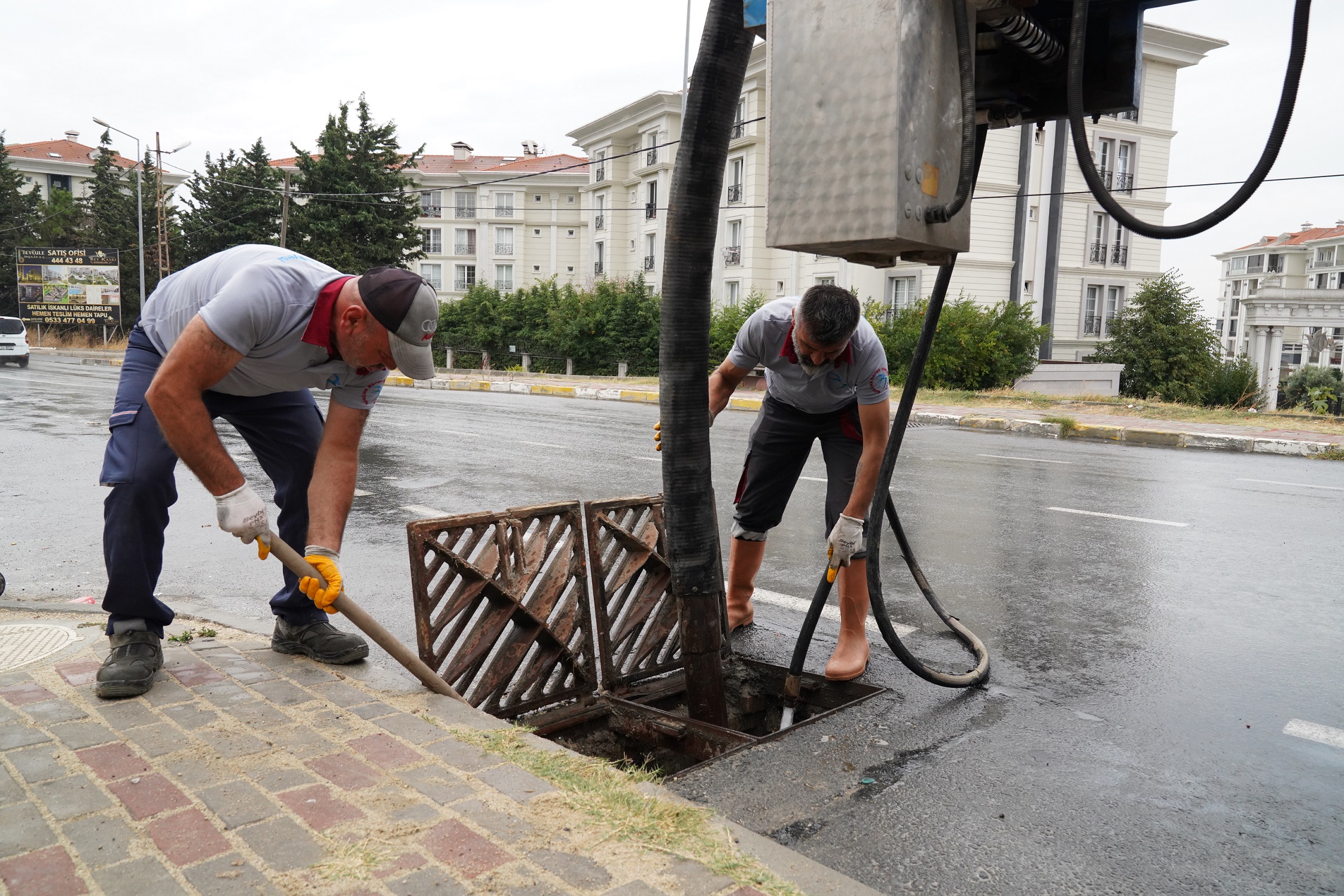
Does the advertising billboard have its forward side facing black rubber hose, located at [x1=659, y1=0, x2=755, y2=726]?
yes

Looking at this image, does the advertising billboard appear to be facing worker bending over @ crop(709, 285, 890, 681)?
yes

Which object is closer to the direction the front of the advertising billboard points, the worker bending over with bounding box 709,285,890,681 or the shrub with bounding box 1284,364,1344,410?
the worker bending over

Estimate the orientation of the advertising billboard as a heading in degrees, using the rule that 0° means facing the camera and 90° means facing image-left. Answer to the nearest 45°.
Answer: approximately 0°

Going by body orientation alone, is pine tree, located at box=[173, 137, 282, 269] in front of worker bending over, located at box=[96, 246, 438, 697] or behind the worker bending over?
behind

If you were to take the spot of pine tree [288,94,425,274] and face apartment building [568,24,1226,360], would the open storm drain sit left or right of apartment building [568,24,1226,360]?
right

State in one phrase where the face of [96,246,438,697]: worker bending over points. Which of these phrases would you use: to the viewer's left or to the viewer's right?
to the viewer's right

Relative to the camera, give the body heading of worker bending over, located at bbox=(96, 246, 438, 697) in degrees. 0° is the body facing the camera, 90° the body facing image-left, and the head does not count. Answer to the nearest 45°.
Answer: approximately 315°
